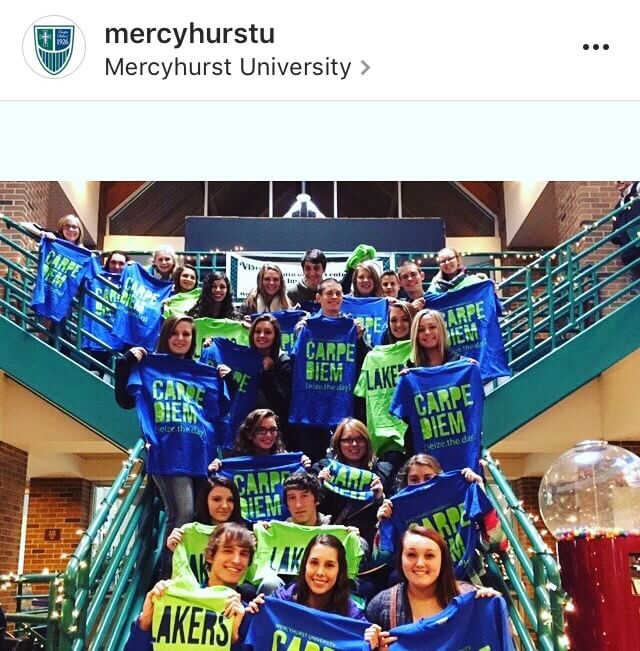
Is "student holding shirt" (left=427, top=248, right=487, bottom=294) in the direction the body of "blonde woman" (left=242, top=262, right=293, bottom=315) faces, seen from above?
no

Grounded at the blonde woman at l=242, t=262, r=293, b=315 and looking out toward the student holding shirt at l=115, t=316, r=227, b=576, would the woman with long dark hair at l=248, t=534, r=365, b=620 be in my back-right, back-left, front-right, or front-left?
front-left

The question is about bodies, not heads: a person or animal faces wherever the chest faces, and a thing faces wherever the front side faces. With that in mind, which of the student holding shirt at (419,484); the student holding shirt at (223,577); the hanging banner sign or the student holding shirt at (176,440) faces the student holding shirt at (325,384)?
the hanging banner sign

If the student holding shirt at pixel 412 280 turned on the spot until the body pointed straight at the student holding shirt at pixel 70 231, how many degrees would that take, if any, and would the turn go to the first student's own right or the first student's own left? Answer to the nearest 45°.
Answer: approximately 90° to the first student's own right

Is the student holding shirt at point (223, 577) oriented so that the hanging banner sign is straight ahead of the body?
no

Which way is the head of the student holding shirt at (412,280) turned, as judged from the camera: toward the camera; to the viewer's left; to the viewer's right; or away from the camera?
toward the camera

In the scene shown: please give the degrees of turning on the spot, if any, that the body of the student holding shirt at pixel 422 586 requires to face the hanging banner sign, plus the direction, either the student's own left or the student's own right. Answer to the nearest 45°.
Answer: approximately 180°

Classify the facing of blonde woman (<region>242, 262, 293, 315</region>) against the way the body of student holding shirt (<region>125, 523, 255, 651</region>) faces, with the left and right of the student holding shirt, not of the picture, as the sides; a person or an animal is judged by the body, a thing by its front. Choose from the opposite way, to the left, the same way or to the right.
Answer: the same way

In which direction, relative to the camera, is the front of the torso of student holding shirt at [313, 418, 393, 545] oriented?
toward the camera

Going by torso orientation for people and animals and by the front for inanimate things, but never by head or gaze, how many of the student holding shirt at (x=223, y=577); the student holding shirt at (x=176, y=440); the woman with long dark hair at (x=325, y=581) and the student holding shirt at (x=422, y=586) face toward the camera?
4

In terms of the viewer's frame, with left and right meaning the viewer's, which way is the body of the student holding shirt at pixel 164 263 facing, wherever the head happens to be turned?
facing the viewer

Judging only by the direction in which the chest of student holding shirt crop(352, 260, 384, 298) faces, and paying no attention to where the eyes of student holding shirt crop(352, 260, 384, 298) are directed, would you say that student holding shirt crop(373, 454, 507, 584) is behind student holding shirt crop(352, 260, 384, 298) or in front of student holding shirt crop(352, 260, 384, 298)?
in front

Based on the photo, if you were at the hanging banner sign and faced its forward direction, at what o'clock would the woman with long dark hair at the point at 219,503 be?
The woman with long dark hair is roughly at 12 o'clock from the hanging banner sign.

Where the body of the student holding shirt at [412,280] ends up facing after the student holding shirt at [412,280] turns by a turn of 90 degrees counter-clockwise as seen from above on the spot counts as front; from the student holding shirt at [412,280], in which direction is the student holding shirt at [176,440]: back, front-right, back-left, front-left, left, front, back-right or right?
back-right

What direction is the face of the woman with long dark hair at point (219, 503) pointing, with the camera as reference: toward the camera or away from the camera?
toward the camera

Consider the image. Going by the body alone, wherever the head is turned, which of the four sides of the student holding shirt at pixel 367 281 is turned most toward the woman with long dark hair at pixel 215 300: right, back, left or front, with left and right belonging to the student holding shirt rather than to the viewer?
right

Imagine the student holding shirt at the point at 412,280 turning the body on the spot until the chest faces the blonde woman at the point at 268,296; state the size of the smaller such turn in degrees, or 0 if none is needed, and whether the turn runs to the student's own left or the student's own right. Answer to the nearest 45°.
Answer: approximately 90° to the student's own right

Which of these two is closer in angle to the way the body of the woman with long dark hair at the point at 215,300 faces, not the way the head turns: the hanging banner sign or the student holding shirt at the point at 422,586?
the student holding shirt

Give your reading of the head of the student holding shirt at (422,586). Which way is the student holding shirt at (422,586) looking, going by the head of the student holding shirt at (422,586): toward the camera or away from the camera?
toward the camera
